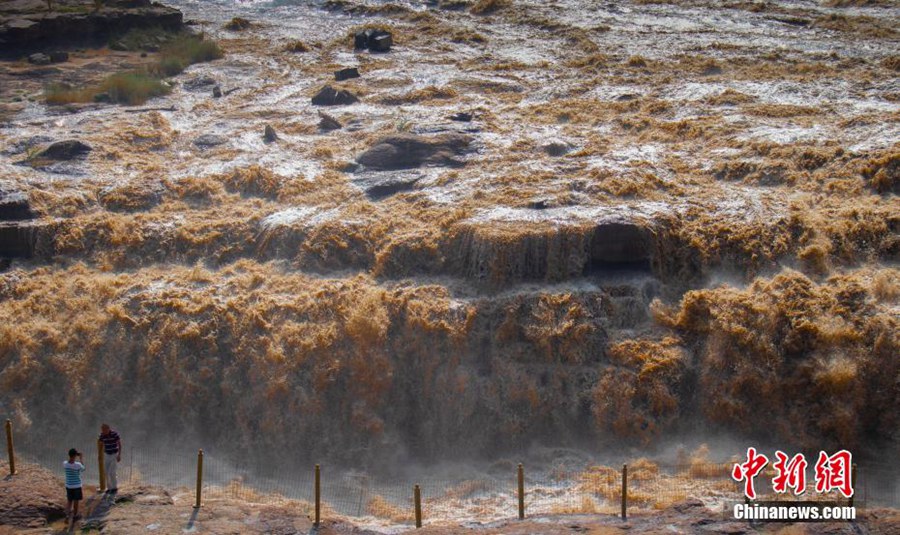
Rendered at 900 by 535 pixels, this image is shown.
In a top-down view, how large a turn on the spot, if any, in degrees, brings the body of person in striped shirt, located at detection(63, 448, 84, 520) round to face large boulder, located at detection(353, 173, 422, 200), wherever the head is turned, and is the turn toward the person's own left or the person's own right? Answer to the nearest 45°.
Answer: approximately 45° to the person's own right

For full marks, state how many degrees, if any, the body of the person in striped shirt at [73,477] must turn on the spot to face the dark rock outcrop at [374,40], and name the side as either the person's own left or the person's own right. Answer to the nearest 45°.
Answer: approximately 45° to the person's own right

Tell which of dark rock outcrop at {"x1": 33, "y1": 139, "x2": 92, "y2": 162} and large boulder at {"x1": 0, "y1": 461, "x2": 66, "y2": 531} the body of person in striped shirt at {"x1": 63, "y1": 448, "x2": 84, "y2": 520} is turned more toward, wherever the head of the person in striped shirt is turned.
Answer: the dark rock outcrop

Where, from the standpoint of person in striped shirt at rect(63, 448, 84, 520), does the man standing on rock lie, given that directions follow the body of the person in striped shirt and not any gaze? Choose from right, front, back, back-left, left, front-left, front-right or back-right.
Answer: front-right

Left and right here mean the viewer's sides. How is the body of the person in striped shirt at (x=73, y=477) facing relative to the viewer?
facing away from the viewer
